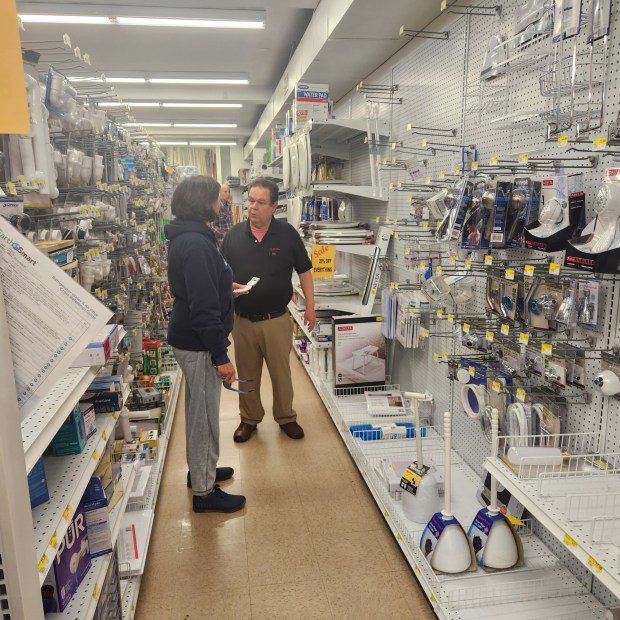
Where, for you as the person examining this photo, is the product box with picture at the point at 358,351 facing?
facing the viewer

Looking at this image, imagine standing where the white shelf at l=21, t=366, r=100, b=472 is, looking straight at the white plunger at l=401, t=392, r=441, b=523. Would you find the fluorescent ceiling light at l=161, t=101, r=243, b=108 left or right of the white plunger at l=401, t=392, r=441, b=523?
left

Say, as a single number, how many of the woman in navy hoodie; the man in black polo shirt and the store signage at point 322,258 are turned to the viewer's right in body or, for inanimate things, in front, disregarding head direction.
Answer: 1

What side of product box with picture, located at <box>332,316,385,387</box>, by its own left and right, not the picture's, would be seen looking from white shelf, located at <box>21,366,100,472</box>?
front

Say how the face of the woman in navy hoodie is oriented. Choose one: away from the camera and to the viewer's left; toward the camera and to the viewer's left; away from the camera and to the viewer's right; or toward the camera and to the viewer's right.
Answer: away from the camera and to the viewer's right

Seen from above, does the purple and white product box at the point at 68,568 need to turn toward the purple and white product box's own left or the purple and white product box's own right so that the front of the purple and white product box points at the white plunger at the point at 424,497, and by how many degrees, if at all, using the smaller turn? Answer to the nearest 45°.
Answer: approximately 45° to the purple and white product box's own left

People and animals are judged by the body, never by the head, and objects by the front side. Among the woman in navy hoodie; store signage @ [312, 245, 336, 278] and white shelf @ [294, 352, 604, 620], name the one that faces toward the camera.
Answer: the store signage

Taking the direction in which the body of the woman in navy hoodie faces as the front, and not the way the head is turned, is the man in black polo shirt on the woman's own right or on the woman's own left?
on the woman's own left

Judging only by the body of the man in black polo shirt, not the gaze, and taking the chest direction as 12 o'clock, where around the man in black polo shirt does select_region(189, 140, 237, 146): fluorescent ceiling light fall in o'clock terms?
The fluorescent ceiling light is roughly at 6 o'clock from the man in black polo shirt.

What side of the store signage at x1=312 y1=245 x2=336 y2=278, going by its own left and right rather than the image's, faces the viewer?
front

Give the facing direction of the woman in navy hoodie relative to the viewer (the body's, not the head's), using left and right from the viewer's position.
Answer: facing to the right of the viewer

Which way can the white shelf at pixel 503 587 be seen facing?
to the viewer's left

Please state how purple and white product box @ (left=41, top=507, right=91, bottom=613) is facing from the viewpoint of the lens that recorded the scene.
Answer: facing the viewer and to the right of the viewer

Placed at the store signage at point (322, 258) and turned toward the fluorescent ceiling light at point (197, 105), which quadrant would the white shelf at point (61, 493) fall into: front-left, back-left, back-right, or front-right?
back-left
